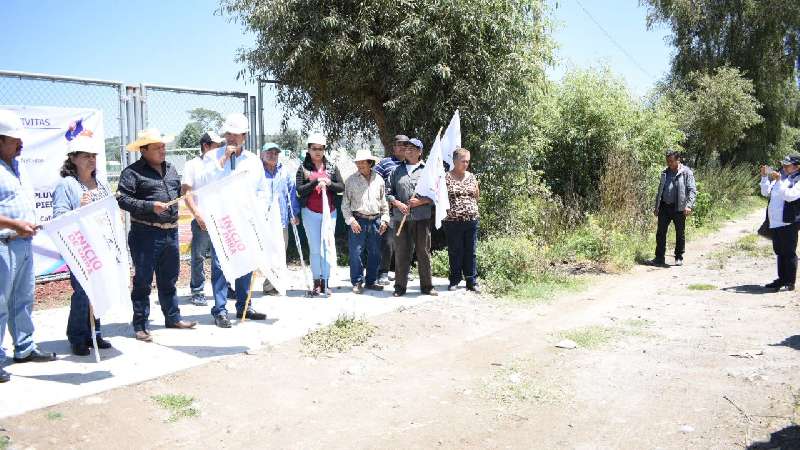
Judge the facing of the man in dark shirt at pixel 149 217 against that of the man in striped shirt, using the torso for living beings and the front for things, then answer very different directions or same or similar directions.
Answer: same or similar directions

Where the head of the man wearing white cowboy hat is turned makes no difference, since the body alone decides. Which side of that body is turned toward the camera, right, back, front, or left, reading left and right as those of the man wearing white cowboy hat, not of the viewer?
front

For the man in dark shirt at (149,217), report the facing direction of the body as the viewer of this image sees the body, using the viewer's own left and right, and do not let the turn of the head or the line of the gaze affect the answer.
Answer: facing the viewer and to the right of the viewer

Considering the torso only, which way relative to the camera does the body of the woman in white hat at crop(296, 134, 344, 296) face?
toward the camera

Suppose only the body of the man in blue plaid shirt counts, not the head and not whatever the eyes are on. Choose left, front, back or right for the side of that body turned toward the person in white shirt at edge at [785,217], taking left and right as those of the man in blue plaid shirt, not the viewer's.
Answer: front

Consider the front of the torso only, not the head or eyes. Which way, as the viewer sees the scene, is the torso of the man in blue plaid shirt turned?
to the viewer's right

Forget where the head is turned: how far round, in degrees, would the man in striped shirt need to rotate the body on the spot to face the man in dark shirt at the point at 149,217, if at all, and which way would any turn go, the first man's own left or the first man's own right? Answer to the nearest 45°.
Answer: approximately 90° to the first man's own right

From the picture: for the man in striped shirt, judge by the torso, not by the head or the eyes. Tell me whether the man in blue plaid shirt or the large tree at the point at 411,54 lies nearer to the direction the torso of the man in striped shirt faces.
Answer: the man in blue plaid shirt

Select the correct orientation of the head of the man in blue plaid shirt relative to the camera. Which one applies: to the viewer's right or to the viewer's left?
to the viewer's right

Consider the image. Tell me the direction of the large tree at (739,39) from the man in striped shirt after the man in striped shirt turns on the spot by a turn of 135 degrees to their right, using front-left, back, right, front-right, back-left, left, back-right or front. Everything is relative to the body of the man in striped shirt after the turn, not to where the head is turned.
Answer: back-right

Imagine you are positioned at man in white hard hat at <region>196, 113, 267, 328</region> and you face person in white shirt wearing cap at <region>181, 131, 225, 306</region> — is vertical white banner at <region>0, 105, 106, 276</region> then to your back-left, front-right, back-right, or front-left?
front-left

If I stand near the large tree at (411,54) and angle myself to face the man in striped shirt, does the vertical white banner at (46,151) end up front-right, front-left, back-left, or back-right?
front-right

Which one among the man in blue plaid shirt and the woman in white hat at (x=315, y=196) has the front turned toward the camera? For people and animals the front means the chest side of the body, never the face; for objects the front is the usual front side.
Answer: the woman in white hat
